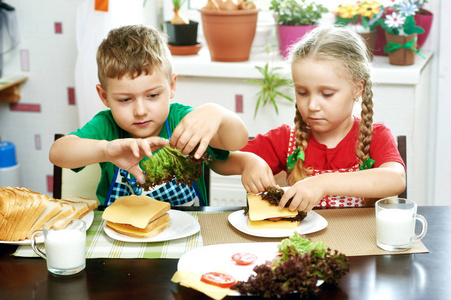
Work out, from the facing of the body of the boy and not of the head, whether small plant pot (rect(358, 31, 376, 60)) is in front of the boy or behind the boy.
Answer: behind

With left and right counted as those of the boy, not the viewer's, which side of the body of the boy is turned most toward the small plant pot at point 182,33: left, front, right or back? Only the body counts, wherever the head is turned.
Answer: back

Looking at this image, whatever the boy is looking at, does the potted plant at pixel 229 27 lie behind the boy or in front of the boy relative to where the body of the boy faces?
behind

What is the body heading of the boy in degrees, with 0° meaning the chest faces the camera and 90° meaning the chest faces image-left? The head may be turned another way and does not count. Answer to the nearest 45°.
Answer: approximately 0°

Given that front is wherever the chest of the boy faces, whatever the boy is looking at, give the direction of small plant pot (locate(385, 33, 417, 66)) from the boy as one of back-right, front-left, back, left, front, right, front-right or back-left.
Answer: back-left

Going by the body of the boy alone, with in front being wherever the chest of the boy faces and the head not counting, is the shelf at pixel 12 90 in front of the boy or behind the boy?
behind
